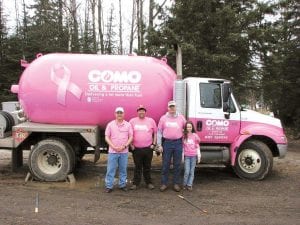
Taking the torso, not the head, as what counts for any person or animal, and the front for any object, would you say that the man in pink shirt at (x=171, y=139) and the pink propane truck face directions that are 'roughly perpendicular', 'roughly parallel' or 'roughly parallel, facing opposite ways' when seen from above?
roughly perpendicular

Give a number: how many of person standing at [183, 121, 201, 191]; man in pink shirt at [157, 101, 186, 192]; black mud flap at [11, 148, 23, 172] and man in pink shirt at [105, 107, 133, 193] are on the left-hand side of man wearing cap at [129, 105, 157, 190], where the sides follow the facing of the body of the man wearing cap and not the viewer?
2

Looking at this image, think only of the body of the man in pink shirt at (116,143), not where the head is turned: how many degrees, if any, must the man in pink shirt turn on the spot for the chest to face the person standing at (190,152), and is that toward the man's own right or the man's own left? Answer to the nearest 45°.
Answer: approximately 90° to the man's own left

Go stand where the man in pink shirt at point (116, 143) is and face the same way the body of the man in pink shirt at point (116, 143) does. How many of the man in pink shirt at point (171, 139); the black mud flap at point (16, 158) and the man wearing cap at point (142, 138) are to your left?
2

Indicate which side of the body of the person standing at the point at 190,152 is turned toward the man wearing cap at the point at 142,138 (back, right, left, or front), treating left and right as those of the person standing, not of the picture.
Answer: right

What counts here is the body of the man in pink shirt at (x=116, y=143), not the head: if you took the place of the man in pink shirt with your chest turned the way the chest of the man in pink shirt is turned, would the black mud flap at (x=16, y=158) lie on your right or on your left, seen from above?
on your right

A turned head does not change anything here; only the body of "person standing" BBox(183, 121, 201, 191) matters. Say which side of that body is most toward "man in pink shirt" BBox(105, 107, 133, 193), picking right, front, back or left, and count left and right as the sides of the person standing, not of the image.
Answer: right

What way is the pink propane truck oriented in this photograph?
to the viewer's right

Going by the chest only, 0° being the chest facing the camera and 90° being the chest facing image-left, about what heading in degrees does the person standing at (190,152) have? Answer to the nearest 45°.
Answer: approximately 0°

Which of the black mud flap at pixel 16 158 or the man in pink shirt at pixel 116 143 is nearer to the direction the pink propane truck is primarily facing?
the man in pink shirt
